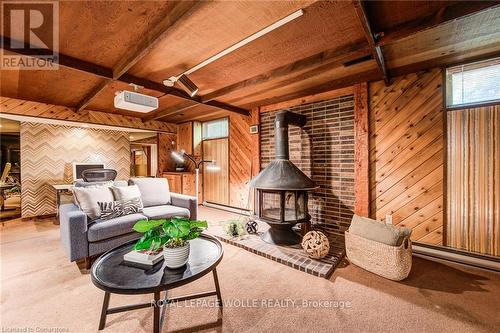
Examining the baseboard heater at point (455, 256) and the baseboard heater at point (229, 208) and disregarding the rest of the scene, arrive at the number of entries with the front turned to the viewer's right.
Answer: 0

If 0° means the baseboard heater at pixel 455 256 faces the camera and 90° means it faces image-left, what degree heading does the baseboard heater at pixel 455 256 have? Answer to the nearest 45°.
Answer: approximately 45°

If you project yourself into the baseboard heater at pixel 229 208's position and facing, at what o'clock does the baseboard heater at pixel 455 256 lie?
the baseboard heater at pixel 455 256 is roughly at 9 o'clock from the baseboard heater at pixel 229 208.

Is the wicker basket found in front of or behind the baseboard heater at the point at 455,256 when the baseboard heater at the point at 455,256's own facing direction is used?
in front

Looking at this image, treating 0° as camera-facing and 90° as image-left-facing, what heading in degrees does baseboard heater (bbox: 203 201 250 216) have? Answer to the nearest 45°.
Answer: approximately 45°

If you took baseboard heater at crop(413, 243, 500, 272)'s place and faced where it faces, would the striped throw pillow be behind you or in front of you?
in front

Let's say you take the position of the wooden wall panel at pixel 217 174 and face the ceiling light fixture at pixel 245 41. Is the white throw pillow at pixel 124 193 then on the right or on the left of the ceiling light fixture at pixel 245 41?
right

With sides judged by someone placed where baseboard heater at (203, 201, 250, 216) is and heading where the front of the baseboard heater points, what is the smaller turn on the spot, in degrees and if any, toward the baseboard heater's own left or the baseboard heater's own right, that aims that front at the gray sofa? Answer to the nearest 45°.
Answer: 0° — it already faces it

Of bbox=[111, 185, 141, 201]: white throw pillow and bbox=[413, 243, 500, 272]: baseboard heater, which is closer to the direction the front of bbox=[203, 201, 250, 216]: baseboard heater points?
the white throw pillow
